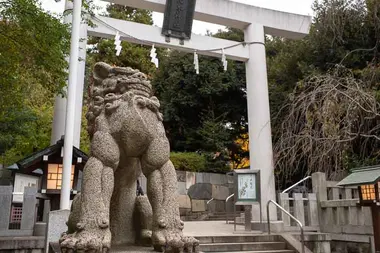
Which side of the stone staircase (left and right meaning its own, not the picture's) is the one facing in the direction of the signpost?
back

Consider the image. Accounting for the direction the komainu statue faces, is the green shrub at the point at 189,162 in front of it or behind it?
behind

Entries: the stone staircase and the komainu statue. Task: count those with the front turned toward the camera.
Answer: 2

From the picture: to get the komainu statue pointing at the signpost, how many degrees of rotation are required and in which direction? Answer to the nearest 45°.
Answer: approximately 135° to its left

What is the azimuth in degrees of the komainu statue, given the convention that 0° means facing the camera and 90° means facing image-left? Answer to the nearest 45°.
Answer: approximately 0°

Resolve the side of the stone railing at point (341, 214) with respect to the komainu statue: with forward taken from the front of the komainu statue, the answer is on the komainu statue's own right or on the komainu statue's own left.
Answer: on the komainu statue's own left

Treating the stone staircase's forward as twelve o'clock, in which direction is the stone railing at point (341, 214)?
The stone railing is roughly at 8 o'clock from the stone staircase.
